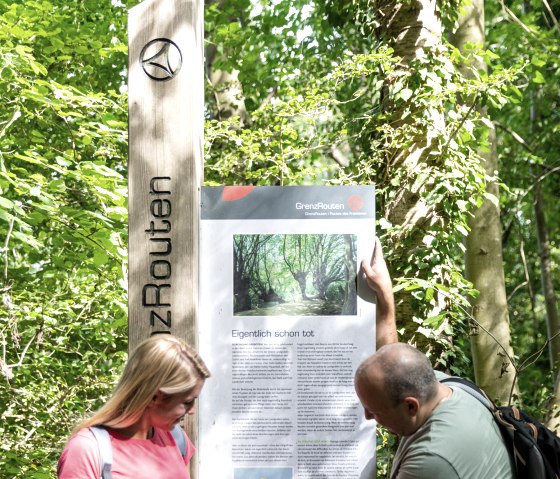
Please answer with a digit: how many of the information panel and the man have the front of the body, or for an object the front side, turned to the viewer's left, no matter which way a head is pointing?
1

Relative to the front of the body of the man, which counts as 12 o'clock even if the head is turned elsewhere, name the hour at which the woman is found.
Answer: The woman is roughly at 12 o'clock from the man.

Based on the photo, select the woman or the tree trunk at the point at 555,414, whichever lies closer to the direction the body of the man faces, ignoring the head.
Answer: the woman

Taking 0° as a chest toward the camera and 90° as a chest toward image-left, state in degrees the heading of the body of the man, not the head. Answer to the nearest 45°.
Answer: approximately 90°

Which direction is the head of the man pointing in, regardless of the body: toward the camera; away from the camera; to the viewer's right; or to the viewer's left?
to the viewer's left

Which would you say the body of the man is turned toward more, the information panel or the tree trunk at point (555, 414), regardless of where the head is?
the information panel

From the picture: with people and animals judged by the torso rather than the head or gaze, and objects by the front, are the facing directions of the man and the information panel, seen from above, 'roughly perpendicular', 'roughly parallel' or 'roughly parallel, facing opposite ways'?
roughly perpendicular

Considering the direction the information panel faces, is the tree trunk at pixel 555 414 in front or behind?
behind
